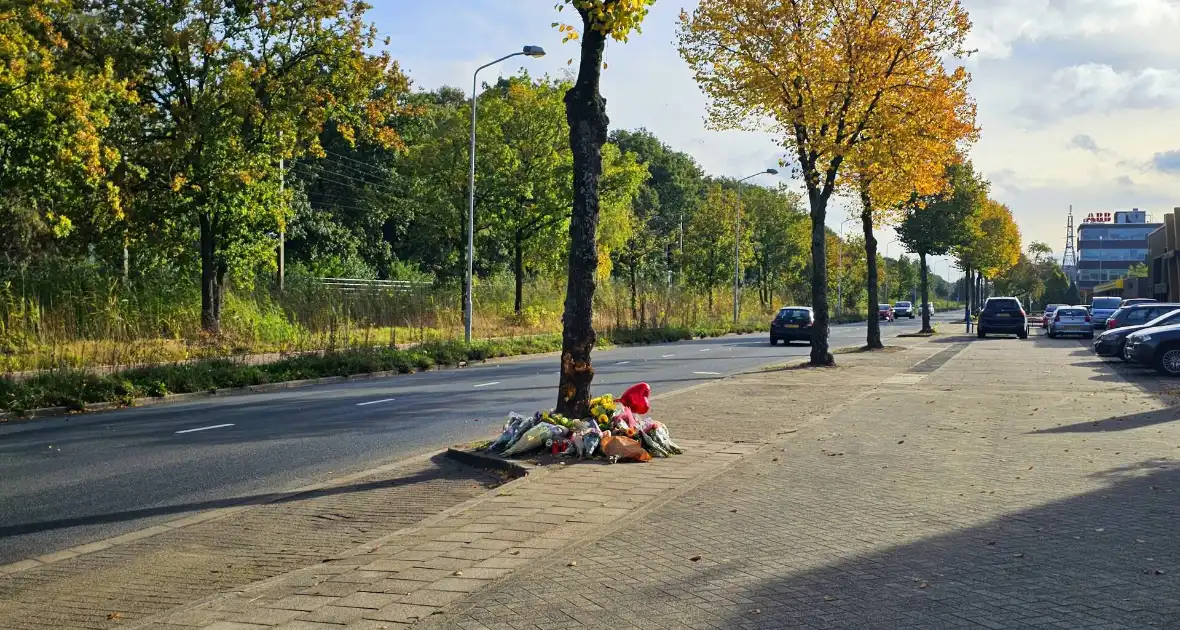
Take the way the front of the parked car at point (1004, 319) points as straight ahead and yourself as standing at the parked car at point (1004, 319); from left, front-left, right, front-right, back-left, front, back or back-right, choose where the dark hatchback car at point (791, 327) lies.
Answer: back-left

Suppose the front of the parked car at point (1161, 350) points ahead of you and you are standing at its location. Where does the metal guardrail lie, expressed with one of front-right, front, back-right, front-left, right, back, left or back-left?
front-right

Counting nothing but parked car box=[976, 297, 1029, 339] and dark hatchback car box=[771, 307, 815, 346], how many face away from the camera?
2

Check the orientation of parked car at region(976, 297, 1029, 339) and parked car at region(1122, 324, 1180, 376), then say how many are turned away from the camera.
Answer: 1

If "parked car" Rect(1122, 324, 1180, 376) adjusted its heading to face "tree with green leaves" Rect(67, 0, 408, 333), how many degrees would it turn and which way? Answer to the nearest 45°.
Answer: approximately 45° to its right

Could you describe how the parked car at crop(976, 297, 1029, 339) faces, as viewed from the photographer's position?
facing away from the viewer

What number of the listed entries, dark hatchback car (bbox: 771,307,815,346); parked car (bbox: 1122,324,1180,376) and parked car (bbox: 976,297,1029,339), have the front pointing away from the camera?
2

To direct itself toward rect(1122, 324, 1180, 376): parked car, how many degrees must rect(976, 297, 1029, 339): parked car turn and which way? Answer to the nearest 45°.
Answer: approximately 180°

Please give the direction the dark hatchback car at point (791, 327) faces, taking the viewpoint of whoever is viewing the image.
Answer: facing away from the viewer

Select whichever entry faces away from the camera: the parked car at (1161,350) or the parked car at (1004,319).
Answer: the parked car at (1004,319)

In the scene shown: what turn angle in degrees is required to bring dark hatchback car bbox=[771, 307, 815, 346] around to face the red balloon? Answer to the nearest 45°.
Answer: approximately 180°

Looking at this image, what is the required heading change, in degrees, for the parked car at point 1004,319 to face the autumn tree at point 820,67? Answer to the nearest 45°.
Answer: approximately 180°

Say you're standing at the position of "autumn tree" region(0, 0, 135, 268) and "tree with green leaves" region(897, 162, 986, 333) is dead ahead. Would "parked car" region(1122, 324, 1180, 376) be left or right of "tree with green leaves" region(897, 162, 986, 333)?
right

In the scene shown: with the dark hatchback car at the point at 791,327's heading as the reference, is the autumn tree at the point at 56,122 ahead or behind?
behind

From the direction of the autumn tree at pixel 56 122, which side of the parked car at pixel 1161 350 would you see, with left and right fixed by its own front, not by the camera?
front

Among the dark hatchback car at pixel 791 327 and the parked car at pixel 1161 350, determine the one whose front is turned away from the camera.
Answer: the dark hatchback car at pixel 791 327

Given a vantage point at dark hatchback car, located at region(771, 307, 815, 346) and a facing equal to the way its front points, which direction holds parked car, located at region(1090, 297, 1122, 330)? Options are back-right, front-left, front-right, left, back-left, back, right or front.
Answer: front-right
